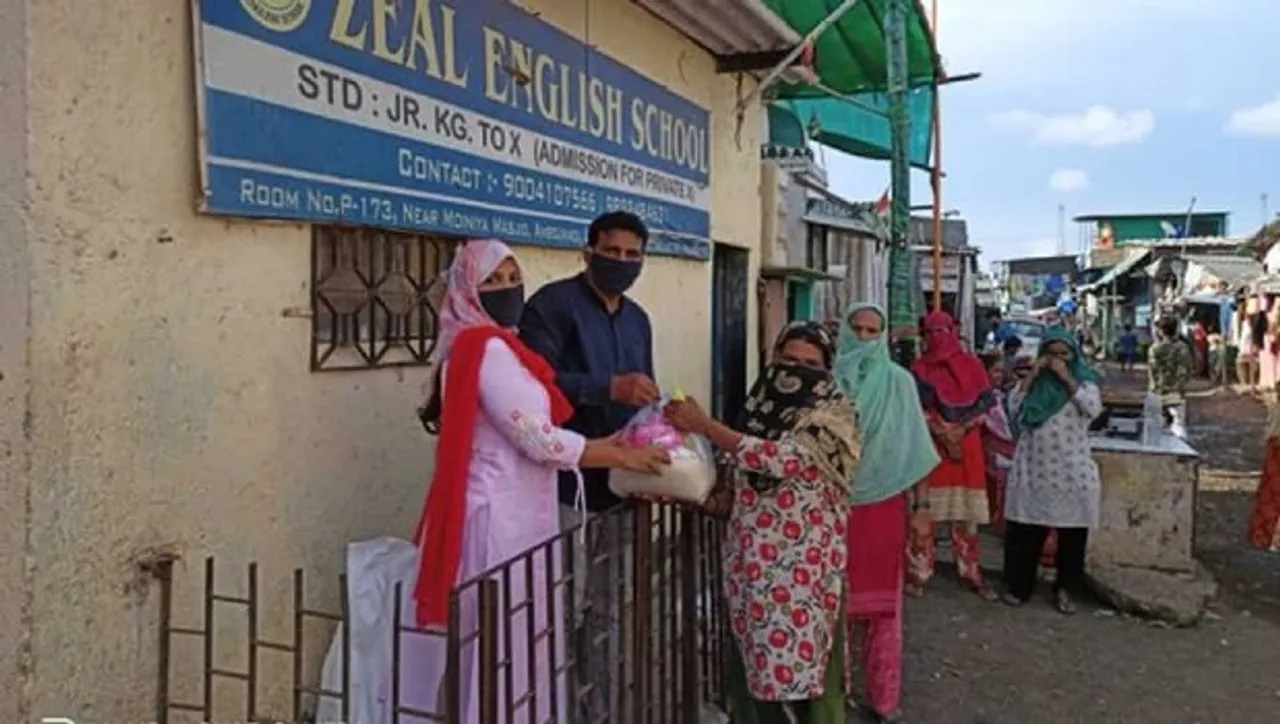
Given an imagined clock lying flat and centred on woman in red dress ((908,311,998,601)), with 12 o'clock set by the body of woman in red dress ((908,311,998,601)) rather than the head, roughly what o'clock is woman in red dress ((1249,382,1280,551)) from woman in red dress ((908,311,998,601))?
woman in red dress ((1249,382,1280,551)) is roughly at 8 o'clock from woman in red dress ((908,311,998,601)).

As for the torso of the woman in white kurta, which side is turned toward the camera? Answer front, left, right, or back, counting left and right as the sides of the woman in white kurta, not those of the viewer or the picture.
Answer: front

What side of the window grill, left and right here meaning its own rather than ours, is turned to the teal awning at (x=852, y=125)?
left

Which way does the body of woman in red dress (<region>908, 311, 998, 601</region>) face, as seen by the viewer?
toward the camera

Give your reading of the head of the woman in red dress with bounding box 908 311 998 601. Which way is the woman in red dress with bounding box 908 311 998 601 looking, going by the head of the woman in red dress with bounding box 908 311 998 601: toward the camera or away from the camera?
toward the camera

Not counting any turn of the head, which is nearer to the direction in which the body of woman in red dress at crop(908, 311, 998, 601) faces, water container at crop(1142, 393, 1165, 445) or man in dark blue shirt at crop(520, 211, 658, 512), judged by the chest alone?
the man in dark blue shirt

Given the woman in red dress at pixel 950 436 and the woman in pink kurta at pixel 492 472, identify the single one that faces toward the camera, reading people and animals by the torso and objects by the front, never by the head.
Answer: the woman in red dress

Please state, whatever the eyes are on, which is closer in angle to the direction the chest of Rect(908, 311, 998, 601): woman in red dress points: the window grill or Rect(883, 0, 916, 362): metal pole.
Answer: the window grill

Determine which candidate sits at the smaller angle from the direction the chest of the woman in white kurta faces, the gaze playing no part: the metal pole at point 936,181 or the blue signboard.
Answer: the blue signboard

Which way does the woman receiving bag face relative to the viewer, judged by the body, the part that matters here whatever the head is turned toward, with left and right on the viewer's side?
facing the viewer and to the left of the viewer

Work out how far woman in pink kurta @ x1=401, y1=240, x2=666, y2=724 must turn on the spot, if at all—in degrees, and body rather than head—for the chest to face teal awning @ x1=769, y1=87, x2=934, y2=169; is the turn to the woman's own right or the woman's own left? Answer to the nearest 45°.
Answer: approximately 45° to the woman's own left

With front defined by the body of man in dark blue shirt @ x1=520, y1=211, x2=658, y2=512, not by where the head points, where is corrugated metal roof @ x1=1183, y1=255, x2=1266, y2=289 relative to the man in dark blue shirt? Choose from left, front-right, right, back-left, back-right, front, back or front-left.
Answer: left

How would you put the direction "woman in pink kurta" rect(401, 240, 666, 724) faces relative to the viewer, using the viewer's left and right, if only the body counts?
facing to the right of the viewer

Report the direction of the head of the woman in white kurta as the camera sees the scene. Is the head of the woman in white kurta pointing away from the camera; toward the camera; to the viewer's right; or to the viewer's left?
toward the camera

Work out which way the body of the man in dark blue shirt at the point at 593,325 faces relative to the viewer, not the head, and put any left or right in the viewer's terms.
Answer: facing the viewer and to the right of the viewer
